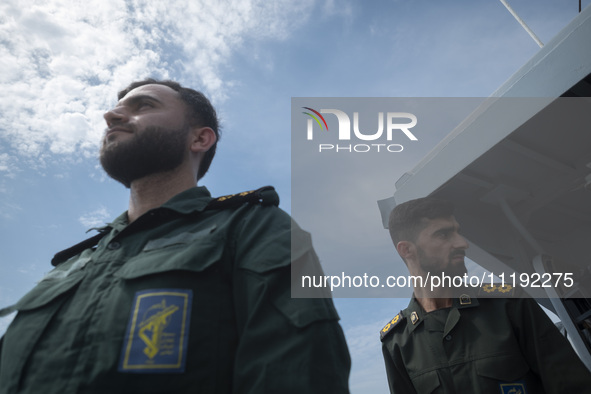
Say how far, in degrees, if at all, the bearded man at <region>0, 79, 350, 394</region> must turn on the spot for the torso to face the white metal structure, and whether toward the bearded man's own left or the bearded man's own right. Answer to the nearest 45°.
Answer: approximately 180°

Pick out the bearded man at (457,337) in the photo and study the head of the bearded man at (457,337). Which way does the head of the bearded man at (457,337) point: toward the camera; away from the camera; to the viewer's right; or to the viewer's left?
to the viewer's right

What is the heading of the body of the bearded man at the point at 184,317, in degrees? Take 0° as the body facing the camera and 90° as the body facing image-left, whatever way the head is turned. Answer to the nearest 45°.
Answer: approximately 45°
